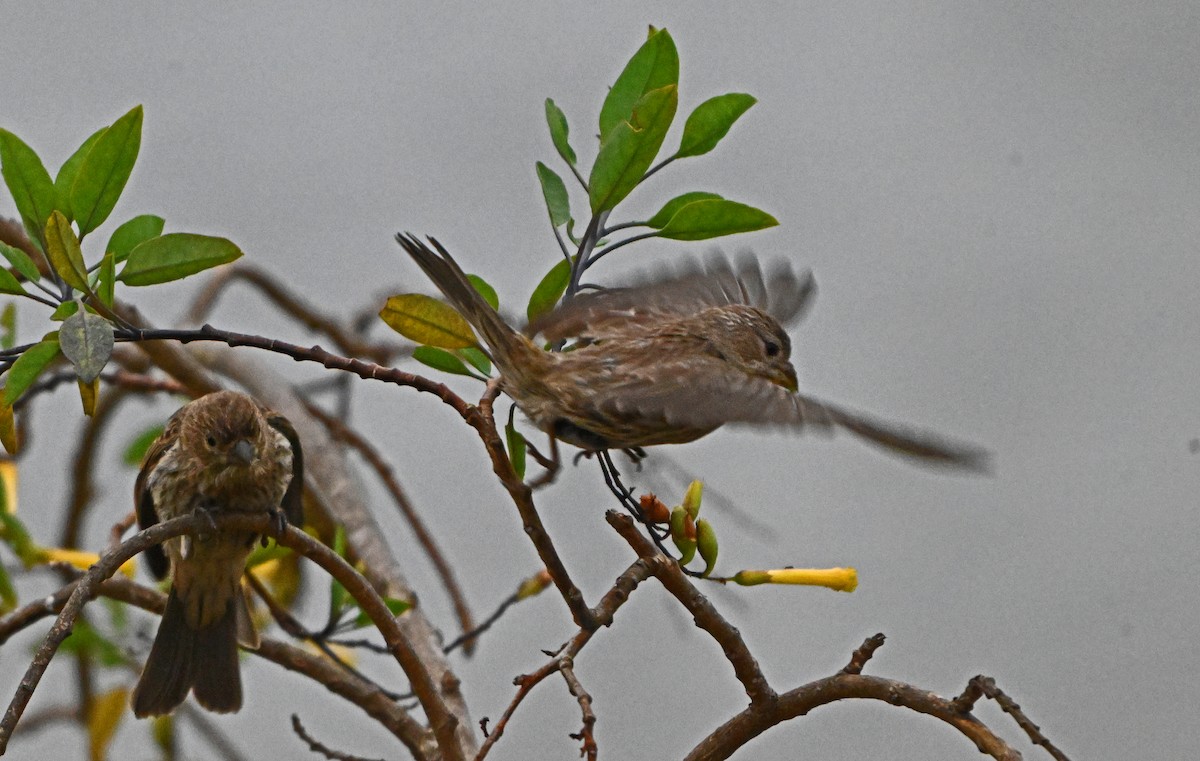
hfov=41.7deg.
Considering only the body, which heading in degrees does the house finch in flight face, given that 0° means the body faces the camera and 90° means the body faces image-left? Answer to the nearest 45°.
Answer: approximately 270°

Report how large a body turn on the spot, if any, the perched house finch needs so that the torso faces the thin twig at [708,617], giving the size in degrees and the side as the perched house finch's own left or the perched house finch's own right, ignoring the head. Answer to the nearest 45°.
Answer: approximately 45° to the perched house finch's own left

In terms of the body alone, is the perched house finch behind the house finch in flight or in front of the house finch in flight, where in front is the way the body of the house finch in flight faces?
behind

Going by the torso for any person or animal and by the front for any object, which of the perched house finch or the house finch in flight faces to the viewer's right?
the house finch in flight

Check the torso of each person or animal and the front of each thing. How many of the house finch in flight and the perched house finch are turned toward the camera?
1

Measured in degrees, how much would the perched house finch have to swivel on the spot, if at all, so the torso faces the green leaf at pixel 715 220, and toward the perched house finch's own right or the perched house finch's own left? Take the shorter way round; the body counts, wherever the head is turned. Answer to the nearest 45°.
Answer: approximately 45° to the perched house finch's own left

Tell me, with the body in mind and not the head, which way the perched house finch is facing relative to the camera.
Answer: toward the camera

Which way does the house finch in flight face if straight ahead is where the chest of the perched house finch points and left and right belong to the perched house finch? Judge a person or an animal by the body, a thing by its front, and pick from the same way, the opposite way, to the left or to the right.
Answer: to the left
